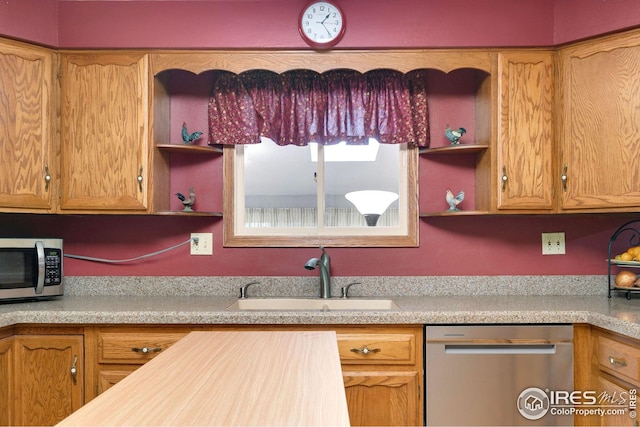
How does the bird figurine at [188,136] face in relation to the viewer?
to the viewer's right

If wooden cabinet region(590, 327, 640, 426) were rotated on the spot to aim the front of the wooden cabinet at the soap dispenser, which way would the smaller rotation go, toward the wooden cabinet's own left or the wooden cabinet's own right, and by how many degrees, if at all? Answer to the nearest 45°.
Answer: approximately 45° to the wooden cabinet's own right

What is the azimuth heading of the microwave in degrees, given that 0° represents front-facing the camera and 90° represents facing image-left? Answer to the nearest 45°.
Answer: approximately 315°

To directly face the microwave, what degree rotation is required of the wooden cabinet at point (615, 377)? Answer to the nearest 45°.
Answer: approximately 45° to its right

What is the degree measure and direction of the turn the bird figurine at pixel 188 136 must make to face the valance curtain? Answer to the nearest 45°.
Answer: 0° — it already faces it

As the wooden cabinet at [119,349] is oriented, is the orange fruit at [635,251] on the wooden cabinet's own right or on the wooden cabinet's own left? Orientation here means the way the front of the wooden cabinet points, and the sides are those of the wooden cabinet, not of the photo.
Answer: on the wooden cabinet's own left

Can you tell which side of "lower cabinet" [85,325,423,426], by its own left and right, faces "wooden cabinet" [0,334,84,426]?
right

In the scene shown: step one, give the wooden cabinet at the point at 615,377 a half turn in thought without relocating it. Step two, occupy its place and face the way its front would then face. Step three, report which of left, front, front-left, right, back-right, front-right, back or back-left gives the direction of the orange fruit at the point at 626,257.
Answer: front-left
